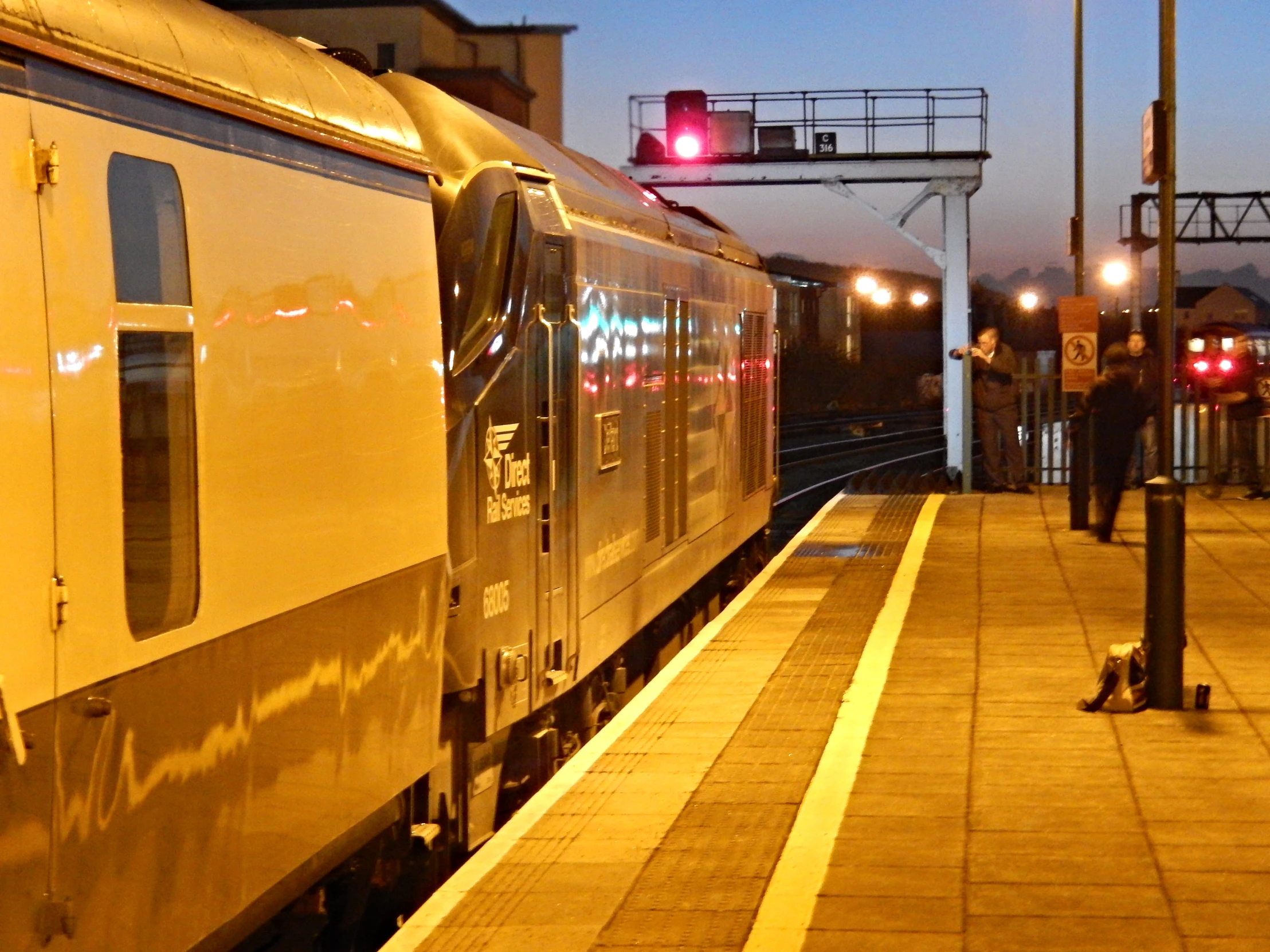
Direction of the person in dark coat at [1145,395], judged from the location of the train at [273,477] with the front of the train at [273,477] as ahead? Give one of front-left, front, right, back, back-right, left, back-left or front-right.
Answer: front

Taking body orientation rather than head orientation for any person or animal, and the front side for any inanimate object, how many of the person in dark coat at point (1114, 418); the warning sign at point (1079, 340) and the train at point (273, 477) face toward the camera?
1

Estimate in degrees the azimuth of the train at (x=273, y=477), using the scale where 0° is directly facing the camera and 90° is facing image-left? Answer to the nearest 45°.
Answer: approximately 225°

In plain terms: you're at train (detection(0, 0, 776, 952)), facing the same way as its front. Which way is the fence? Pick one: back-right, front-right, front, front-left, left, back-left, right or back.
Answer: front

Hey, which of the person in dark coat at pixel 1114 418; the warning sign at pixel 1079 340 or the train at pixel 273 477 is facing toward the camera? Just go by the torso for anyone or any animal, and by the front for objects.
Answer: the warning sign

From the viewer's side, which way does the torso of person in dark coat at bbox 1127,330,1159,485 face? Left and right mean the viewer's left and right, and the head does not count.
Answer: facing the viewer and to the left of the viewer

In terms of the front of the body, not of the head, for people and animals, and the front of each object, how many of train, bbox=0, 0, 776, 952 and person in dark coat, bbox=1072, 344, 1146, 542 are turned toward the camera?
0

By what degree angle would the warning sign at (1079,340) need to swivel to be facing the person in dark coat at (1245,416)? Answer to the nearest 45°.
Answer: approximately 135° to its left

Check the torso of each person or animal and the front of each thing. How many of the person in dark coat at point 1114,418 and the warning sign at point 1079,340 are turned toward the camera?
1

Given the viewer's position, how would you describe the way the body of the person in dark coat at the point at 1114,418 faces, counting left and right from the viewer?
facing away from the viewer and to the left of the viewer

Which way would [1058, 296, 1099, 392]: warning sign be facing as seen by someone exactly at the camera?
facing the viewer

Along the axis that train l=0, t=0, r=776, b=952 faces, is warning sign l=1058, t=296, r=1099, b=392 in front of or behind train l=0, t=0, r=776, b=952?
in front

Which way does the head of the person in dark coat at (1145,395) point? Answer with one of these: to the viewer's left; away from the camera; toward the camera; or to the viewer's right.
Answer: toward the camera

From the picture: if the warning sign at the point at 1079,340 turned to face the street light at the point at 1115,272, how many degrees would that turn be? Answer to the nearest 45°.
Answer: approximately 180°

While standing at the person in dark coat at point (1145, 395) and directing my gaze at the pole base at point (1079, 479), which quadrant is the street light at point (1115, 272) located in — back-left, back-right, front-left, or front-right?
back-right

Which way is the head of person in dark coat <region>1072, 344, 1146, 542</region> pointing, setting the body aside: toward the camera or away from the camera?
away from the camera

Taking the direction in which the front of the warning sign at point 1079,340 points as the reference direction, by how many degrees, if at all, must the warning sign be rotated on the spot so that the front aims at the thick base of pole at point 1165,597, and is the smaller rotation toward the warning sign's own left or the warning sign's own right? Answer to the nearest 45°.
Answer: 0° — it already faces it

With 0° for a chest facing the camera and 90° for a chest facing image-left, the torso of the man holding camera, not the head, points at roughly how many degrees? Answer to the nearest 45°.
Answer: approximately 45°
